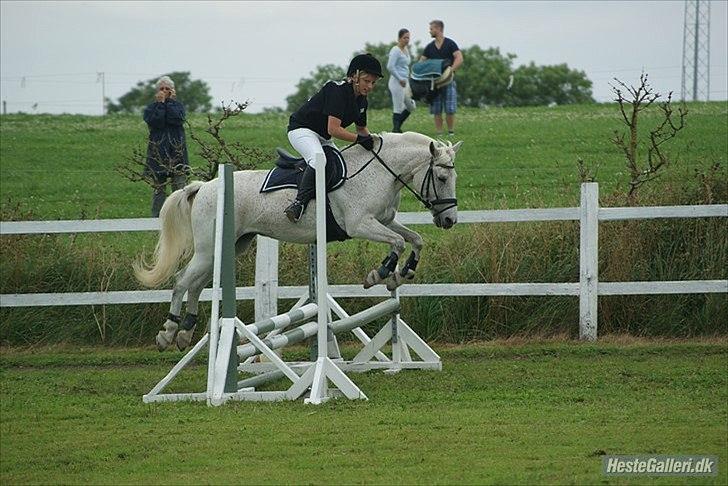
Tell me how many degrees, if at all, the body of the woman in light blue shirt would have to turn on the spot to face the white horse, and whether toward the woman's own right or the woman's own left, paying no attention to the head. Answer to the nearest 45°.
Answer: approximately 45° to the woman's own right

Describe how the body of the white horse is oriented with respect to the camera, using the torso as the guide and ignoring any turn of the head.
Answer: to the viewer's right

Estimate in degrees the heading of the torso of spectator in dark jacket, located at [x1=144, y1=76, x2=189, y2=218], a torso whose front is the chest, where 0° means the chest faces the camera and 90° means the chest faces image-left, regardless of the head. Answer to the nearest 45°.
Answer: approximately 0°

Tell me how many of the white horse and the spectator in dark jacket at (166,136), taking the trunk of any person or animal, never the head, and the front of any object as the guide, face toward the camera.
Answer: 1

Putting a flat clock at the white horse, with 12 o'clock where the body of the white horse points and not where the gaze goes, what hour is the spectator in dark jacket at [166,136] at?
The spectator in dark jacket is roughly at 8 o'clock from the white horse.

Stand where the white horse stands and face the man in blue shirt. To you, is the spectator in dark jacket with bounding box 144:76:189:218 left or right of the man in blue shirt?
left

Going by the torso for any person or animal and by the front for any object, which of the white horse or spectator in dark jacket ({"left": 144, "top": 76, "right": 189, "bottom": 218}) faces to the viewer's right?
the white horse

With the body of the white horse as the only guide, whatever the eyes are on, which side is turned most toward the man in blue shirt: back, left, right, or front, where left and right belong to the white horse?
left
